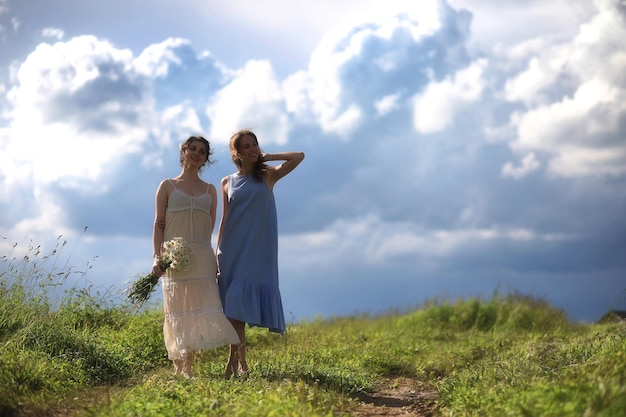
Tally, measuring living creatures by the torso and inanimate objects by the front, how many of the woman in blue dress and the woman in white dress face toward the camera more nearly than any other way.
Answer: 2

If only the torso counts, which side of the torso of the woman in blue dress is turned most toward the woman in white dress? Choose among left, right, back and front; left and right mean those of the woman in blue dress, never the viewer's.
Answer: right

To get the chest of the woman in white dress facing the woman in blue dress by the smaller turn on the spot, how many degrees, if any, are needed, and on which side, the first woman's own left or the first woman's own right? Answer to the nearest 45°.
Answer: approximately 90° to the first woman's own left

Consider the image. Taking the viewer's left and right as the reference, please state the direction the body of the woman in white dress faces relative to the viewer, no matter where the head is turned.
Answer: facing the viewer
